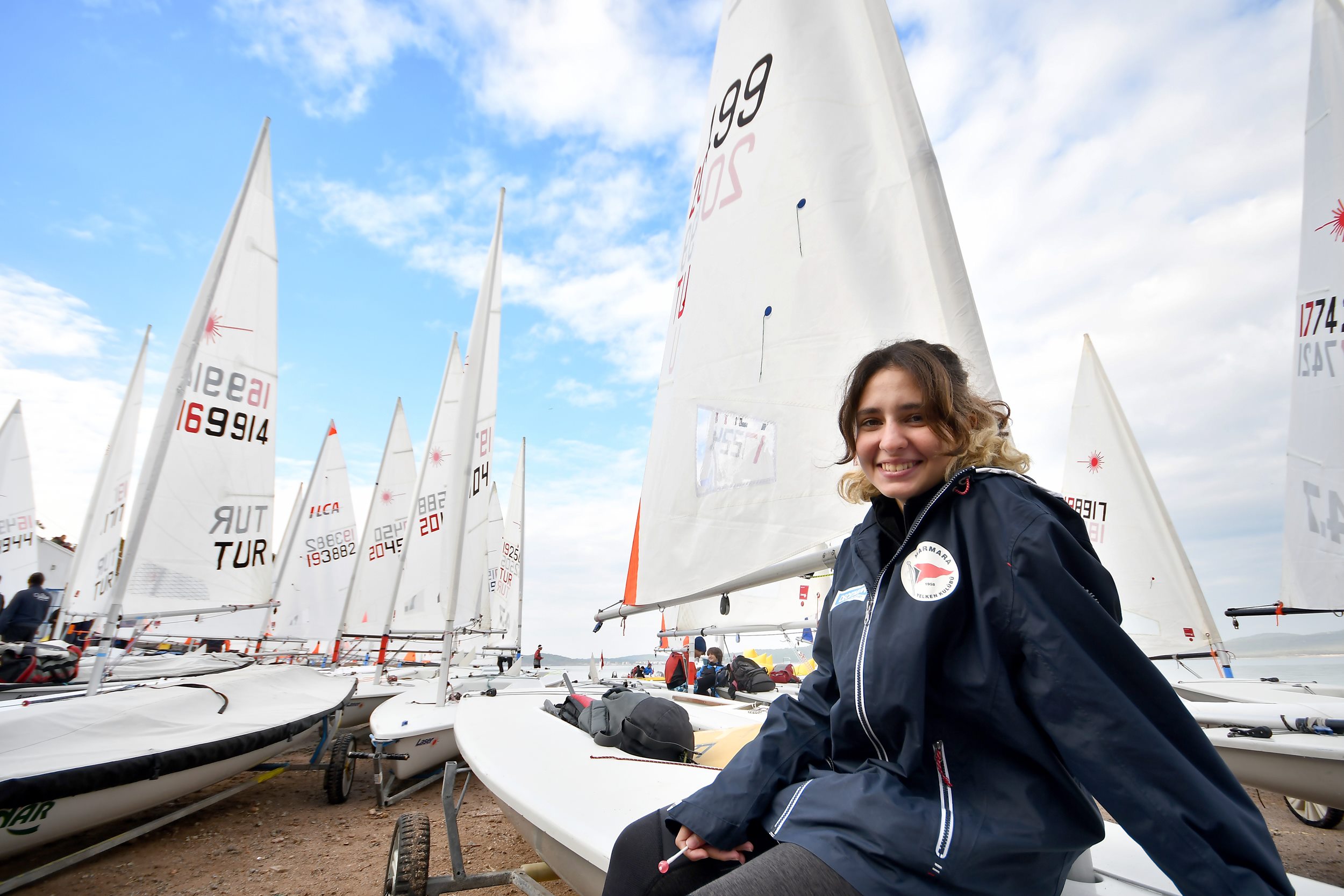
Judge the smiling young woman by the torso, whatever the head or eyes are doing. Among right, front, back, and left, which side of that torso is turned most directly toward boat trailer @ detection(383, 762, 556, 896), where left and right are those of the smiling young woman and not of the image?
right

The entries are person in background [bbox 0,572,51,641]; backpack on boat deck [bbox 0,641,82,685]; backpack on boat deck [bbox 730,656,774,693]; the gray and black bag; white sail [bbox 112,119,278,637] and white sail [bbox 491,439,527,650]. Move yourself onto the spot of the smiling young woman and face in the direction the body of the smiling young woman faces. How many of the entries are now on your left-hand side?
0

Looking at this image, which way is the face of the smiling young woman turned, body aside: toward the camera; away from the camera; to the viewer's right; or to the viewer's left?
toward the camera

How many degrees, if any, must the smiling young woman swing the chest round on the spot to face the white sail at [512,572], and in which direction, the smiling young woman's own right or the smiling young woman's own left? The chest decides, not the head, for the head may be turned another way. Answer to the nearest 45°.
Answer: approximately 90° to the smiling young woman's own right

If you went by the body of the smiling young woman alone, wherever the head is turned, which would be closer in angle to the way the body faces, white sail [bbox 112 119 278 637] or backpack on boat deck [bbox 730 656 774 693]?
the white sail

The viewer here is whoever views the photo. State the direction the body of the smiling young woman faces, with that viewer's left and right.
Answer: facing the viewer and to the left of the viewer

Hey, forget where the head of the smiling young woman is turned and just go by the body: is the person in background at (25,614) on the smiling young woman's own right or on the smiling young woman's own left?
on the smiling young woman's own right

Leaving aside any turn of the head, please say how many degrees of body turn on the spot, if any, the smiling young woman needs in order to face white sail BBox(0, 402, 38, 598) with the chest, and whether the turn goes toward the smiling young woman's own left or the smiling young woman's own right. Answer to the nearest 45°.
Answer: approximately 45° to the smiling young woman's own right

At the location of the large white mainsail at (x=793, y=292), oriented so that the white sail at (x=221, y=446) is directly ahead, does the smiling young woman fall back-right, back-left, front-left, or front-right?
back-left

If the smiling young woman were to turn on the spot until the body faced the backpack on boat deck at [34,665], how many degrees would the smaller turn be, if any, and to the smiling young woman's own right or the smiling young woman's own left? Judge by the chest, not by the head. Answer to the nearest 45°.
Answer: approximately 45° to the smiling young woman's own right

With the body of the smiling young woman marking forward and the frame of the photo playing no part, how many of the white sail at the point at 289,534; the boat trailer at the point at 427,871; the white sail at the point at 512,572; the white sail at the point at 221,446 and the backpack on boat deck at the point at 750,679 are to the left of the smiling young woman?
0

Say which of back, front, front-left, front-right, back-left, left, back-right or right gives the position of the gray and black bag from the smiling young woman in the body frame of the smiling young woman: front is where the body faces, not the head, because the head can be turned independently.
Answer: right

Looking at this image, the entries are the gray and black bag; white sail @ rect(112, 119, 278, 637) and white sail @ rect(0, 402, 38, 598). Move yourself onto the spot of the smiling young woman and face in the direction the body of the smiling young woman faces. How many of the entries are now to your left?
0
